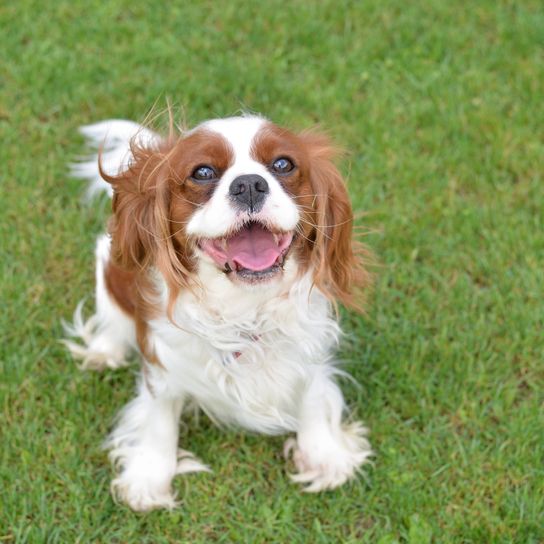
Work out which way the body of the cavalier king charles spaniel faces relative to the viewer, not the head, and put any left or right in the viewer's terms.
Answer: facing the viewer and to the right of the viewer
